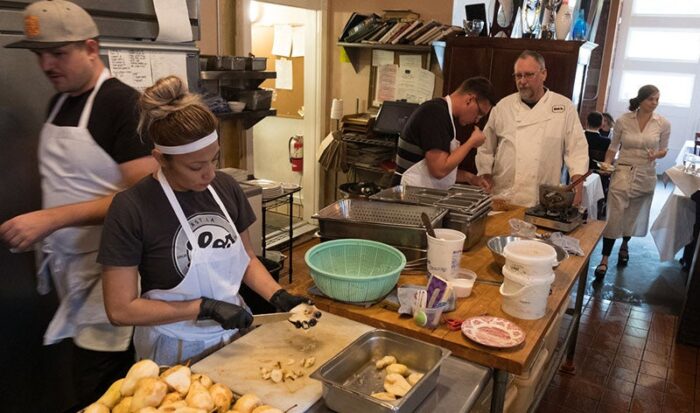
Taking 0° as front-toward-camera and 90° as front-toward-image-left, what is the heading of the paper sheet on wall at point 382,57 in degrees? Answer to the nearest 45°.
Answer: approximately 0°

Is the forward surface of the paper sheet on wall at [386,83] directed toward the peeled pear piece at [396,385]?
yes

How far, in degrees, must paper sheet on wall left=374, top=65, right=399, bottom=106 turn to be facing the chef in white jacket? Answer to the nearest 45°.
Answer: approximately 45° to its left

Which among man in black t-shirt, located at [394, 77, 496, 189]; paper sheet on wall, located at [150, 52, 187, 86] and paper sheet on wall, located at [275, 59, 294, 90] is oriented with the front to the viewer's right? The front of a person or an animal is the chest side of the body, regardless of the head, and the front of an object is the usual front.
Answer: the man in black t-shirt

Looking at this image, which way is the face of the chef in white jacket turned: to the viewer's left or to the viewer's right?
to the viewer's left

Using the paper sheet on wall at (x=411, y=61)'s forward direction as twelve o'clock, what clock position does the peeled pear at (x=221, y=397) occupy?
The peeled pear is roughly at 12 o'clock from the paper sheet on wall.

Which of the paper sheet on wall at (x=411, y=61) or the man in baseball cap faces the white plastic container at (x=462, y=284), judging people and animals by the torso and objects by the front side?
the paper sheet on wall

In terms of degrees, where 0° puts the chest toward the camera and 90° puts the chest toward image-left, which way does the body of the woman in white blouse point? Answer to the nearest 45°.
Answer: approximately 0°

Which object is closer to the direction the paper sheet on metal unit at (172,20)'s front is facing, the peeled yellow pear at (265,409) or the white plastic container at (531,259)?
the peeled yellow pear

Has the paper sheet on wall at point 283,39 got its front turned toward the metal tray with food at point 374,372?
yes

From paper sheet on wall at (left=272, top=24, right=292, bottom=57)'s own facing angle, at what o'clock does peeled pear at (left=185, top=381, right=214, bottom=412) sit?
The peeled pear is roughly at 12 o'clock from the paper sheet on wall.

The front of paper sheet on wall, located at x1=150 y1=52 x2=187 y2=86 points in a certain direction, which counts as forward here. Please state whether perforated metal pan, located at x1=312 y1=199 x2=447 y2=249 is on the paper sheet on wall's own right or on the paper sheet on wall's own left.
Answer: on the paper sheet on wall's own left

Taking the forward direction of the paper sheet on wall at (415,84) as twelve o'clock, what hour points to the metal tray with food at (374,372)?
The metal tray with food is roughly at 12 o'clock from the paper sheet on wall.

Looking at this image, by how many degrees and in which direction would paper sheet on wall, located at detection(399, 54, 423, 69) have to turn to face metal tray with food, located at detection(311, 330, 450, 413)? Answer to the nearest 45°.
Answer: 0° — it already faces it

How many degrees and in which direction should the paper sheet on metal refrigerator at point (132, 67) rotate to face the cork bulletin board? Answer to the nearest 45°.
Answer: approximately 135° to its left

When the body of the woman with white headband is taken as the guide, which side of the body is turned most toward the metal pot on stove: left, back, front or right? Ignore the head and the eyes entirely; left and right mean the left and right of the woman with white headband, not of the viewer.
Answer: left
